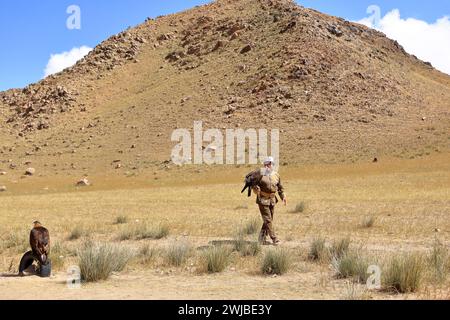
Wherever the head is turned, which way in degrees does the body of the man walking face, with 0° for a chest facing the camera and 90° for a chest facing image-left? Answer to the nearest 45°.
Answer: approximately 0°

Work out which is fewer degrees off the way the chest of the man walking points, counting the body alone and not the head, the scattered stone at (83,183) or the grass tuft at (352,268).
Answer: the grass tuft

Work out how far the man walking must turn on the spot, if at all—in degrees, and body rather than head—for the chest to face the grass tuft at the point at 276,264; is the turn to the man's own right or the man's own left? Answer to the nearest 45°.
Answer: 0° — they already face it

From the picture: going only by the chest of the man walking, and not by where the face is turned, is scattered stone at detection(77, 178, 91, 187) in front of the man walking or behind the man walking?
behind

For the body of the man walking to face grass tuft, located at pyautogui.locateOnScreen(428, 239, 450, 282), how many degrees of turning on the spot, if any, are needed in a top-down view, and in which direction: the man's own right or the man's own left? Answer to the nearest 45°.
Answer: approximately 45° to the man's own left

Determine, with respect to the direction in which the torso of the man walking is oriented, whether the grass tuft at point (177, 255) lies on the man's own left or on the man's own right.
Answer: on the man's own right

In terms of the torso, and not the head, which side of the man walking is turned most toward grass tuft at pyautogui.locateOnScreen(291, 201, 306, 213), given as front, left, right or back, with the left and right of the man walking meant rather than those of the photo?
back

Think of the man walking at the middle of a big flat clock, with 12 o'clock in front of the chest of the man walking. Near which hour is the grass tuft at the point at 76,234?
The grass tuft is roughly at 4 o'clock from the man walking.

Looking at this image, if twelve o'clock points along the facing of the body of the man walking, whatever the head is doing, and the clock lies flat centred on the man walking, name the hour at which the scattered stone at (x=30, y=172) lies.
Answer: The scattered stone is roughly at 5 o'clock from the man walking.
